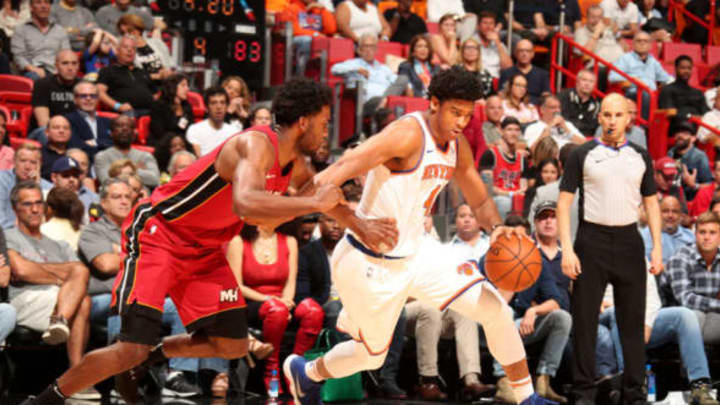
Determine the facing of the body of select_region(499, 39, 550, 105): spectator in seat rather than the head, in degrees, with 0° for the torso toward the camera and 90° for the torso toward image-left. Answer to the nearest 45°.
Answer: approximately 0°

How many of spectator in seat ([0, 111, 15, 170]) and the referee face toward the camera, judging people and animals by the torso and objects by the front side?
2

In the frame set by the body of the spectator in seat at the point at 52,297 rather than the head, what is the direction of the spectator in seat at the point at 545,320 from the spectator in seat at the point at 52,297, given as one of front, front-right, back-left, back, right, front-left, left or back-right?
front-left

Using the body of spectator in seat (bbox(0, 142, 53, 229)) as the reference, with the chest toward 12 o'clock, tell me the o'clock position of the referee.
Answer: The referee is roughly at 10 o'clock from the spectator in seat.

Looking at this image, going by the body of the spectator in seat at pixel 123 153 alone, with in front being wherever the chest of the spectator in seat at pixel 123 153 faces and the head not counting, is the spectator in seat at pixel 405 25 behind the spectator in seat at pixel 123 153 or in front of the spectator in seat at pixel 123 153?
behind

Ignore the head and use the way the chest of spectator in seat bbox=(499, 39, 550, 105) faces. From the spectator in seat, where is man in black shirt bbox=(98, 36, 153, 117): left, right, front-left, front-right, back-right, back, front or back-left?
front-right

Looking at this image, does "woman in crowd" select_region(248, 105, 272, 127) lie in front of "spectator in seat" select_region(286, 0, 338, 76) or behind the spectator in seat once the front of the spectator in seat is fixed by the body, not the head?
in front

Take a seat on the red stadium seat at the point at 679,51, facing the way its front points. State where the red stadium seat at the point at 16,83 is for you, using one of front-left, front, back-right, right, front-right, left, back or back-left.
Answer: front-right
